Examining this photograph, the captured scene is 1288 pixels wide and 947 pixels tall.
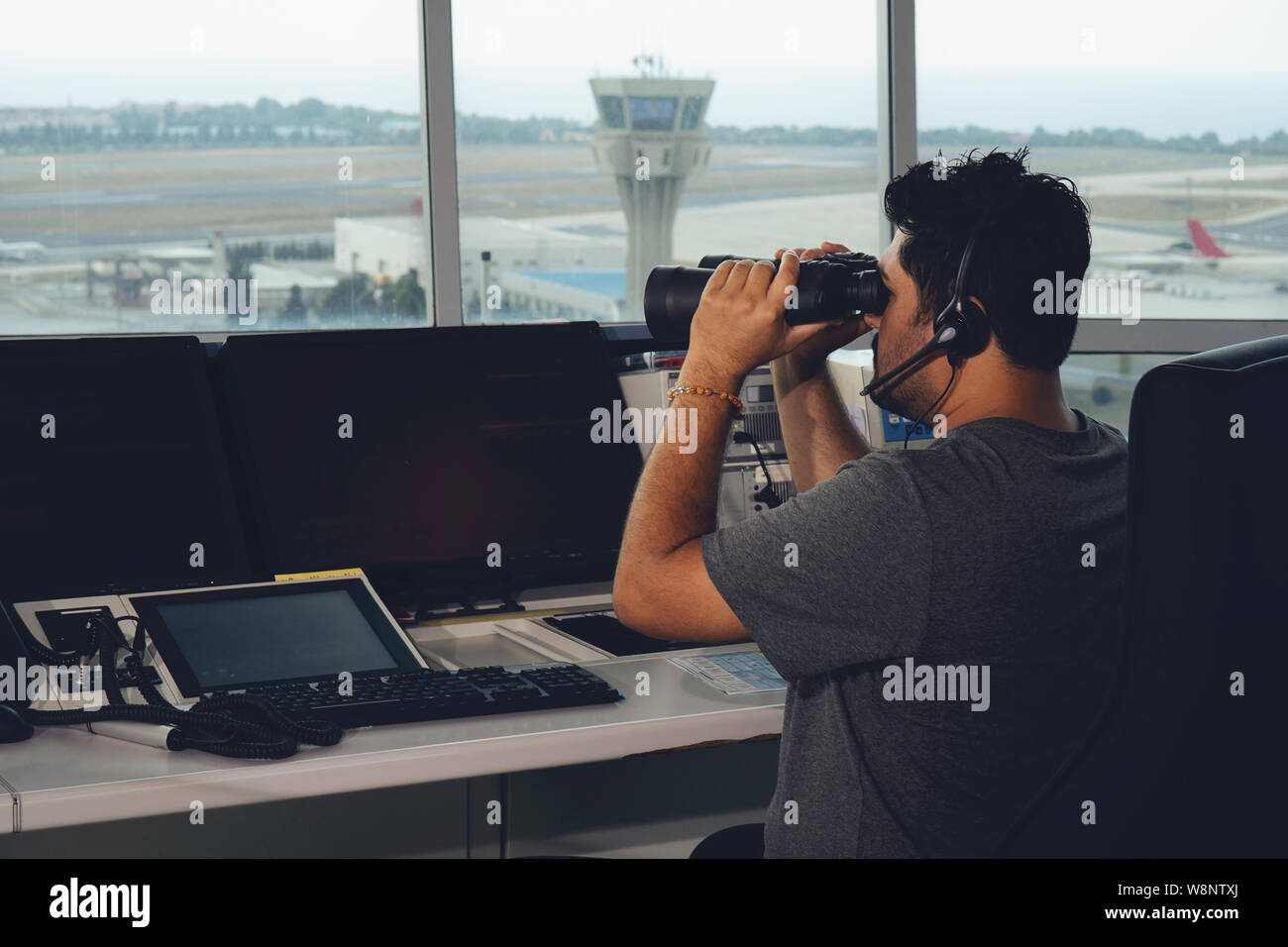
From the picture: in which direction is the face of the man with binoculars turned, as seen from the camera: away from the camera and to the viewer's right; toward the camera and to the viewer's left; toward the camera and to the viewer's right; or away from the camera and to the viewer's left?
away from the camera and to the viewer's left

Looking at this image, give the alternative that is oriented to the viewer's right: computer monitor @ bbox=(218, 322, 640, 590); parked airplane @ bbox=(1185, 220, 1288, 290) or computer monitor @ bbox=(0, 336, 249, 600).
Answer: the parked airplane

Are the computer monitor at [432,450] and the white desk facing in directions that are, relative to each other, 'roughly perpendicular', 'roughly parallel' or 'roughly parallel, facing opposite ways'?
roughly parallel

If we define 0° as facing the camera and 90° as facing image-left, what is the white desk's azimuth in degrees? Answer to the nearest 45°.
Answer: approximately 0°

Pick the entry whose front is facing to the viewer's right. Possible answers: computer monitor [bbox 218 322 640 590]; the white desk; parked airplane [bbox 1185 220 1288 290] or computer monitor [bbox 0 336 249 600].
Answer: the parked airplane

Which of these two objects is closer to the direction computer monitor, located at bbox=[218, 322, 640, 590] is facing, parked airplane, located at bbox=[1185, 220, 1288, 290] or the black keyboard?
the black keyboard

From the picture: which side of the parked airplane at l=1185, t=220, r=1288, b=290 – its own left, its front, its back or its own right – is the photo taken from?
right

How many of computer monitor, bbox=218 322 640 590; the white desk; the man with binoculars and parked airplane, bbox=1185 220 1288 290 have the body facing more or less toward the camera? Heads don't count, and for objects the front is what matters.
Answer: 2

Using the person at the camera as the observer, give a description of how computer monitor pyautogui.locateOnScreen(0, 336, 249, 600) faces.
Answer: facing the viewer

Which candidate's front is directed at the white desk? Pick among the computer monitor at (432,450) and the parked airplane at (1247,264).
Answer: the computer monitor

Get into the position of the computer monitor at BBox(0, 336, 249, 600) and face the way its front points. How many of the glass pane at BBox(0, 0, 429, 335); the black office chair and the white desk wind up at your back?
1

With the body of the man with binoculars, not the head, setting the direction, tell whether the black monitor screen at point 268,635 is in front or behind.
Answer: in front

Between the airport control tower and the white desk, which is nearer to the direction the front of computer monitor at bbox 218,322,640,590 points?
the white desk
